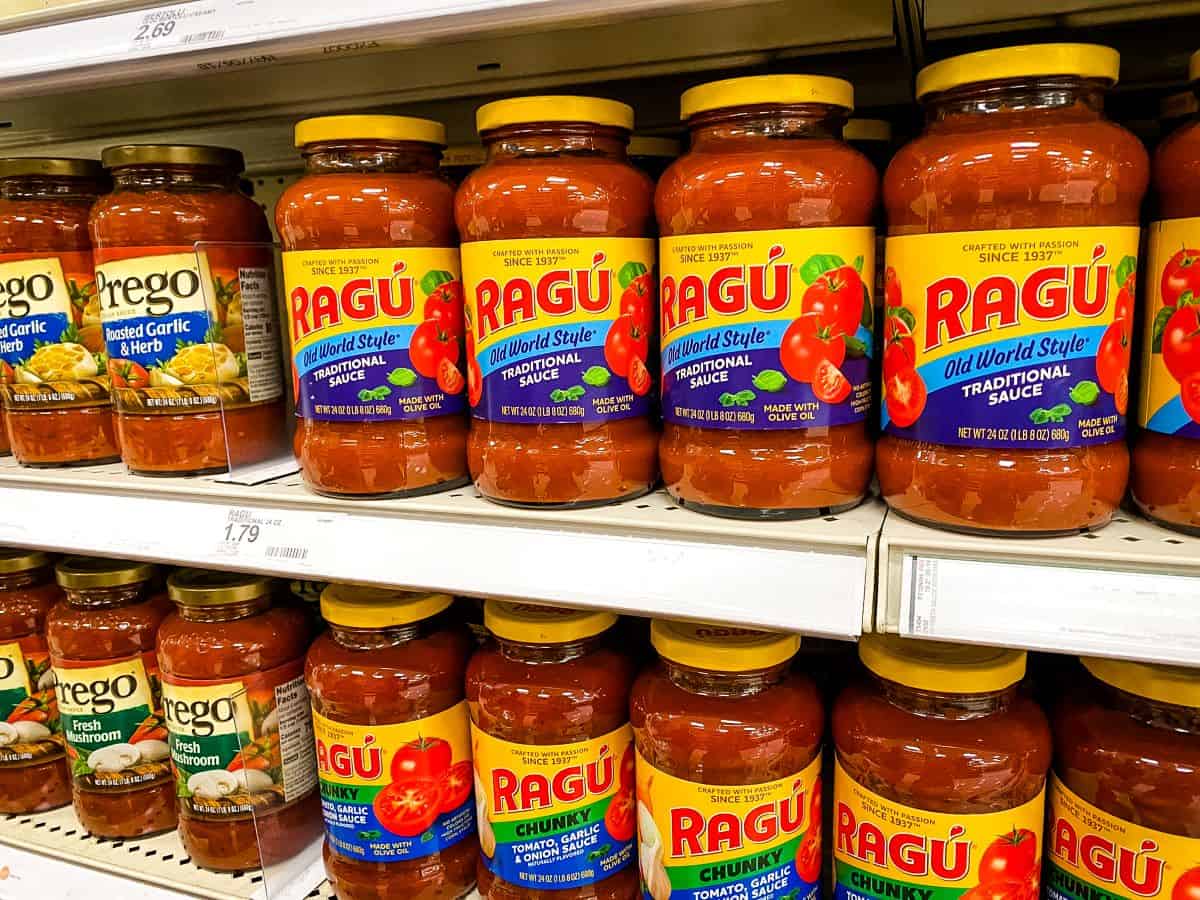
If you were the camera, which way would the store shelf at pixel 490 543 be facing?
facing the viewer and to the left of the viewer

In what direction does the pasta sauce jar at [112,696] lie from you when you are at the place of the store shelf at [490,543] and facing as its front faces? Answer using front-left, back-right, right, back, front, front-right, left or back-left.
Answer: right

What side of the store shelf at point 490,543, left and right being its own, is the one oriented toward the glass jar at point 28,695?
right
